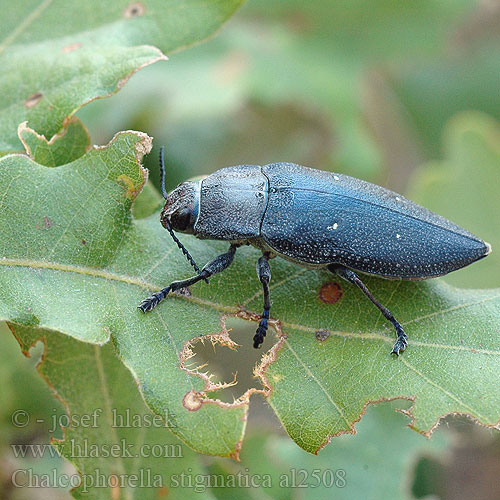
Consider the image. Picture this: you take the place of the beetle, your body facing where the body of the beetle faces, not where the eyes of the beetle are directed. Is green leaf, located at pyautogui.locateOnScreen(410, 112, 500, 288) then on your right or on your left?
on your right

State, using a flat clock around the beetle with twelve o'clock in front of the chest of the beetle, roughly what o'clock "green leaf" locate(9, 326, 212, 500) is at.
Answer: The green leaf is roughly at 11 o'clock from the beetle.

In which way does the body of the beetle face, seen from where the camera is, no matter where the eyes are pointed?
to the viewer's left

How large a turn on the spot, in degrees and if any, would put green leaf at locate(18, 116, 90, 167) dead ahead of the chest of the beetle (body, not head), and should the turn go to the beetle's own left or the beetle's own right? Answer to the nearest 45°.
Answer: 0° — it already faces it

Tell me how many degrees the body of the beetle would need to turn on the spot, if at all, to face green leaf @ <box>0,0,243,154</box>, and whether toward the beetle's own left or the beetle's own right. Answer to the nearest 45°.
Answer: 0° — it already faces it
